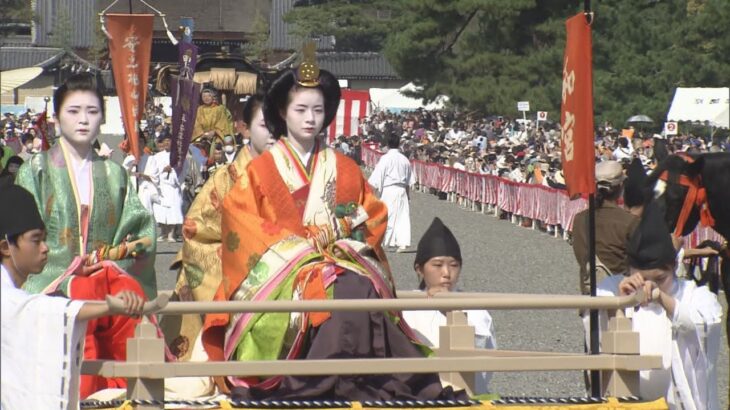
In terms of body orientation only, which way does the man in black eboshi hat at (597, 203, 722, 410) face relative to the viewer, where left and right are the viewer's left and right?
facing the viewer and to the left of the viewer

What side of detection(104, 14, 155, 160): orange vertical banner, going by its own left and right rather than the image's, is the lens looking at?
front

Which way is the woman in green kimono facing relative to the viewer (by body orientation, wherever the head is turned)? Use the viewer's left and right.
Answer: facing the viewer

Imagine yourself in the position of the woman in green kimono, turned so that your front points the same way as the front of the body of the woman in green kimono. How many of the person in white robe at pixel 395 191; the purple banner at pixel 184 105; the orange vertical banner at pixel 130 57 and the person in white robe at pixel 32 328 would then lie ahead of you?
1
